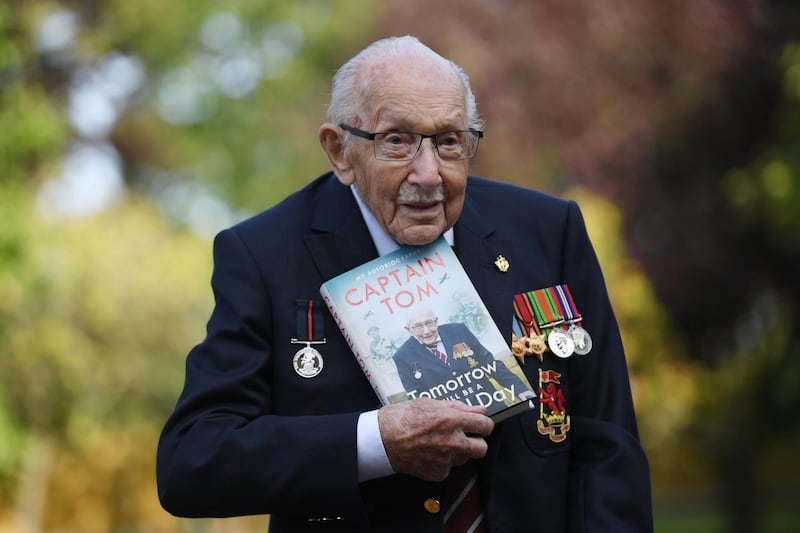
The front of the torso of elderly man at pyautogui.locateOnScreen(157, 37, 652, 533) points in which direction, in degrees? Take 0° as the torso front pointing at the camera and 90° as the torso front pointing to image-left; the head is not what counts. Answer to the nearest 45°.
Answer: approximately 0°

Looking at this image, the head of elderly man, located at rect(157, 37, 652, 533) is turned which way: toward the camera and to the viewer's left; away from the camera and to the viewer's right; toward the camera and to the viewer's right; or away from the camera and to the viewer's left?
toward the camera and to the viewer's right
